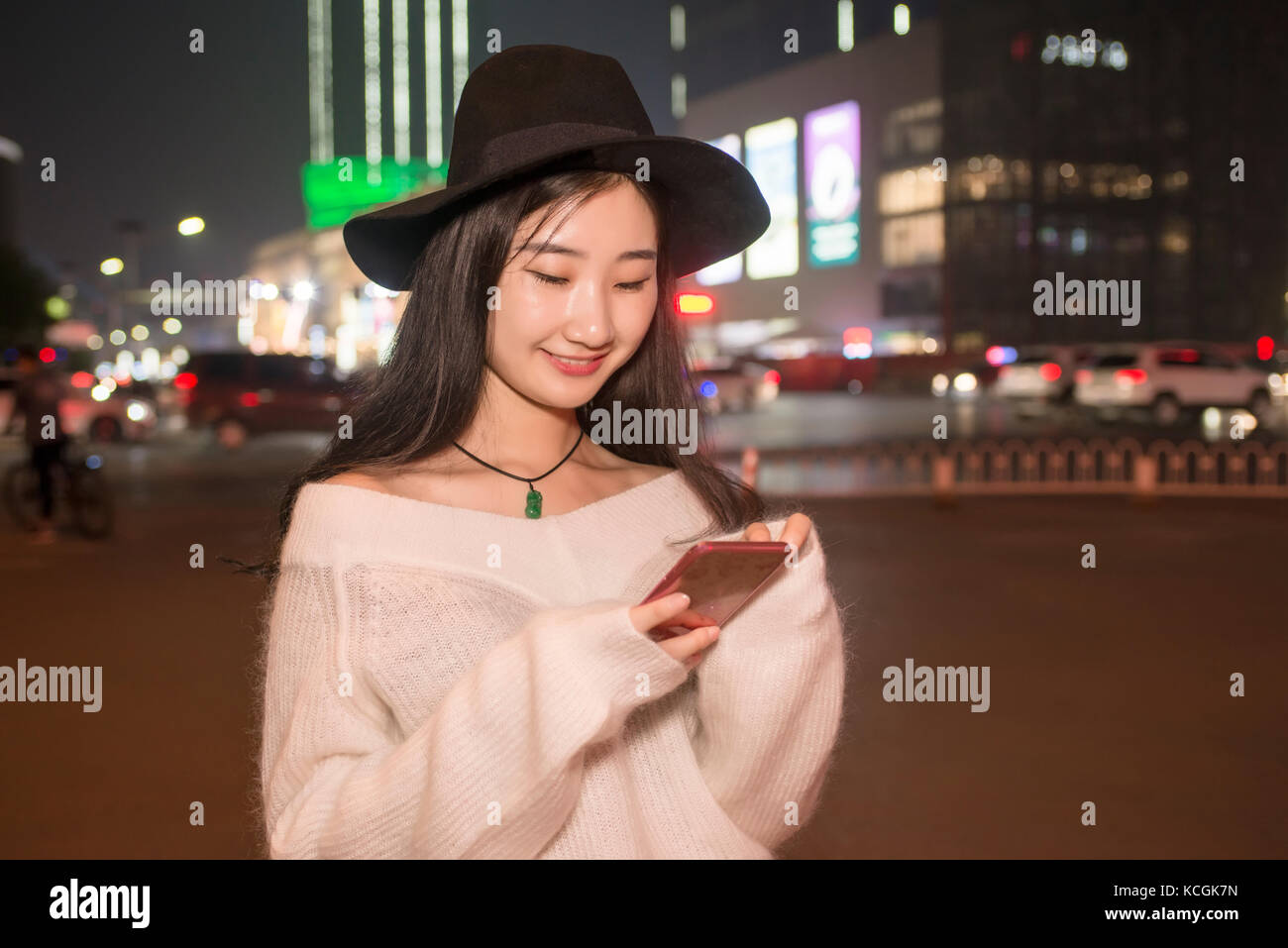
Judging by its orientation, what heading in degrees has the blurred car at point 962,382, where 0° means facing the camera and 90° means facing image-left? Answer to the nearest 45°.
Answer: approximately 45°

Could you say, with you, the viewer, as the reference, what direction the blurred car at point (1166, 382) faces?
facing away from the viewer and to the right of the viewer

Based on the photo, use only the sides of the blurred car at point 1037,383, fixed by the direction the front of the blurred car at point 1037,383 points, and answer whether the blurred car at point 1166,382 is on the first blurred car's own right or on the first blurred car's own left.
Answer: on the first blurred car's own right

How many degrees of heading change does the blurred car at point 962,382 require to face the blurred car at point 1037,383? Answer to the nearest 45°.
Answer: approximately 45° to its left

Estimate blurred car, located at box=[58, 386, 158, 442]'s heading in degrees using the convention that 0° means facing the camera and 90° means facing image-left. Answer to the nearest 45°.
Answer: approximately 315°

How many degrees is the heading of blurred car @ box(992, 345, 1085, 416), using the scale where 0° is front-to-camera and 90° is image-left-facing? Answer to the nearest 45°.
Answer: approximately 225°
